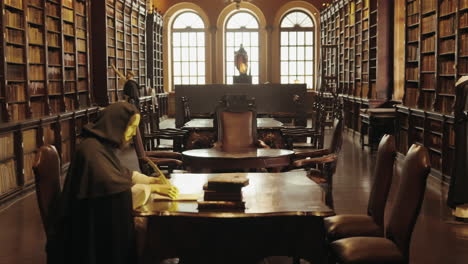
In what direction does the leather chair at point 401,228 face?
to the viewer's left

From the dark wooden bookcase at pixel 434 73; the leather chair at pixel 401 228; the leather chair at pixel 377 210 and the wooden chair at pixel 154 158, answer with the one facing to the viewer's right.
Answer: the wooden chair

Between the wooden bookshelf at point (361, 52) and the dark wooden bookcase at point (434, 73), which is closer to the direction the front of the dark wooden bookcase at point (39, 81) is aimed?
the dark wooden bookcase

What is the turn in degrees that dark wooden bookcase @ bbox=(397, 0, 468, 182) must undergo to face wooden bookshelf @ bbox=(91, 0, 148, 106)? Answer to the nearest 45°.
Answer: approximately 90° to its right

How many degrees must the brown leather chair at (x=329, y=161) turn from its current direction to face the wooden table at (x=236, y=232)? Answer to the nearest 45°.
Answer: approximately 90° to its left

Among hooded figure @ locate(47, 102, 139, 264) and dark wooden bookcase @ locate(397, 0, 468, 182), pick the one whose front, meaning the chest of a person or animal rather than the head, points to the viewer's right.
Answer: the hooded figure

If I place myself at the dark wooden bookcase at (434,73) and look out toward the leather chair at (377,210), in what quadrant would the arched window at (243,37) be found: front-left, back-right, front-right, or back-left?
back-right

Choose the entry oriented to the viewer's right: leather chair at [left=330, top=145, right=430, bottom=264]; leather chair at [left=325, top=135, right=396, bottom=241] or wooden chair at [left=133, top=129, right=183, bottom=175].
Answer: the wooden chair

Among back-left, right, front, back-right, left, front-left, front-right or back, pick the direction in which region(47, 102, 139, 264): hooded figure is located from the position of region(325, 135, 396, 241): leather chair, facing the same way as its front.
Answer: front-left

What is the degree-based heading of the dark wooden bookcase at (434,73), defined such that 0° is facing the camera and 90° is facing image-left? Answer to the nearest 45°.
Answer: approximately 45°

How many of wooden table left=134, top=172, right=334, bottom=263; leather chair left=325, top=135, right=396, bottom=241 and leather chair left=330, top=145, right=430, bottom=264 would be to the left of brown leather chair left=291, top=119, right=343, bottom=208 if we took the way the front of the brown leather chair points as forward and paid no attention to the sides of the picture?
3

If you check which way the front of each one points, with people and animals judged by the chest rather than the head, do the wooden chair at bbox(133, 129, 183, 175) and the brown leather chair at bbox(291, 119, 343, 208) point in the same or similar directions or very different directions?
very different directions

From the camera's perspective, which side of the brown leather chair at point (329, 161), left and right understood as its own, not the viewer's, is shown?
left

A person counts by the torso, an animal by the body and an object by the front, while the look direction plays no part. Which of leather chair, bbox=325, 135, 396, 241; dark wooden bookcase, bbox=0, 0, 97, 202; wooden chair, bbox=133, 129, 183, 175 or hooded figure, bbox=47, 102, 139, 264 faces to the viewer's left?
the leather chair

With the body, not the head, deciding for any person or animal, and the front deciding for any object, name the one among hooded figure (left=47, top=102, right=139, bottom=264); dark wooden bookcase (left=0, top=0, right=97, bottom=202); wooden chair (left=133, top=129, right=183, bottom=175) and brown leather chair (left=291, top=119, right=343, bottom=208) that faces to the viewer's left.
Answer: the brown leather chair

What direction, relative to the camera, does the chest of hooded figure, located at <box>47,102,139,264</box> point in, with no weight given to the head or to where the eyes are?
to the viewer's right
